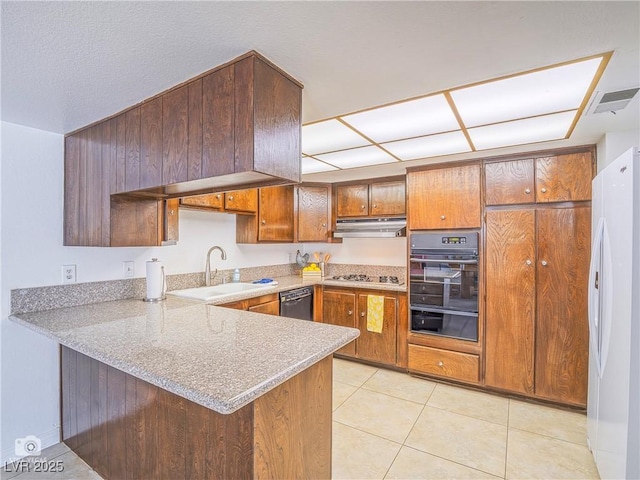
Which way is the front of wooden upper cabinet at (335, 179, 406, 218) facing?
toward the camera

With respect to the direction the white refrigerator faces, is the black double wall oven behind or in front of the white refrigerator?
in front

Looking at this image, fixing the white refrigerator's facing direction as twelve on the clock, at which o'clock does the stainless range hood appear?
The stainless range hood is roughly at 1 o'clock from the white refrigerator.

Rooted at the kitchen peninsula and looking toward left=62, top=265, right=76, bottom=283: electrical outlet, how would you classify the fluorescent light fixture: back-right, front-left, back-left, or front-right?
back-right

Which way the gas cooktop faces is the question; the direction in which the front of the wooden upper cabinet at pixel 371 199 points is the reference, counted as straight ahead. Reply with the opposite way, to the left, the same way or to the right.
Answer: the same way

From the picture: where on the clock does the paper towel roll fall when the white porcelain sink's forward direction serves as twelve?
The paper towel roll is roughly at 3 o'clock from the white porcelain sink.

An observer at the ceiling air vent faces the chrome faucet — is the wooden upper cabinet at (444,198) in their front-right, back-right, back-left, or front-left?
front-right

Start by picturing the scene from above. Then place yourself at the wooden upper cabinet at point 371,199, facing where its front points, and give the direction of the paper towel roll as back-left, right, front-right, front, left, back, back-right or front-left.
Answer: front-right

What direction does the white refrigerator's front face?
to the viewer's left

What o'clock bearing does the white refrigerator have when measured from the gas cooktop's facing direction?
The white refrigerator is roughly at 11 o'clock from the gas cooktop.

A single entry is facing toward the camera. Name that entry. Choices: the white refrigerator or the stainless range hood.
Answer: the stainless range hood

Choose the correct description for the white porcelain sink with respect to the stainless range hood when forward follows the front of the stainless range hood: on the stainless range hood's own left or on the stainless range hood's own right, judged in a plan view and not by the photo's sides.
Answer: on the stainless range hood's own right

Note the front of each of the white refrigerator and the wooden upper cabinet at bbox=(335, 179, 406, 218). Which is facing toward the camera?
the wooden upper cabinet

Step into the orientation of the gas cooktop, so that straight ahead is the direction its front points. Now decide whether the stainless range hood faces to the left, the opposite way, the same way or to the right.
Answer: the same way

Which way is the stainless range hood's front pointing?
toward the camera
